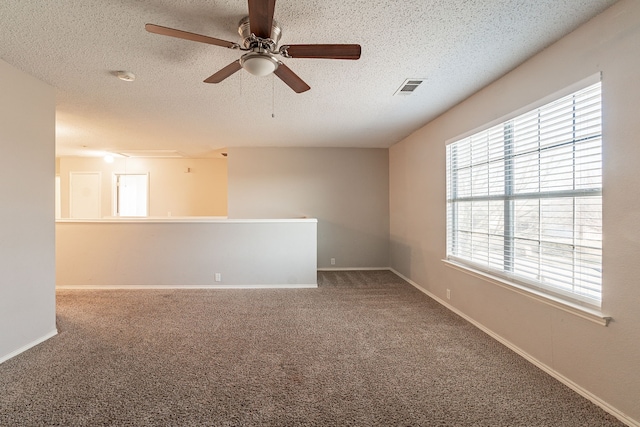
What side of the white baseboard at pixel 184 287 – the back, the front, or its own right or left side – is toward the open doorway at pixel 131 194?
back

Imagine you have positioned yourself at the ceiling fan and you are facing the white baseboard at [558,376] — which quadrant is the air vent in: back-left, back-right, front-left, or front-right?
front-left

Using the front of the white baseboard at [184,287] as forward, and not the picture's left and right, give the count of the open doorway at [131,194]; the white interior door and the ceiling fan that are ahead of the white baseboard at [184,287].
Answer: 1

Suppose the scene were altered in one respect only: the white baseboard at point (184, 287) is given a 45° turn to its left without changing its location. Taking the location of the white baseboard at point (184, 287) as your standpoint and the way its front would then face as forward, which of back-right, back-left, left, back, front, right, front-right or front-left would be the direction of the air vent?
front

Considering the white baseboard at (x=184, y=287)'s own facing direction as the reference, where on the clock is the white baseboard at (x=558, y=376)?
the white baseboard at (x=558, y=376) is roughly at 11 o'clock from the white baseboard at (x=184, y=287).

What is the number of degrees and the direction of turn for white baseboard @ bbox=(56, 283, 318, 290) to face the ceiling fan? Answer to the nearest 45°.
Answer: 0° — it already faces it

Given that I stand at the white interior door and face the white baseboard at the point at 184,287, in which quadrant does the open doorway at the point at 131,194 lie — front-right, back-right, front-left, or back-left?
front-left

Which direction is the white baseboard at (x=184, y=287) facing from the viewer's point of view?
toward the camera

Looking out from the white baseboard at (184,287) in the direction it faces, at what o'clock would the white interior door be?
The white interior door is roughly at 5 o'clock from the white baseboard.
